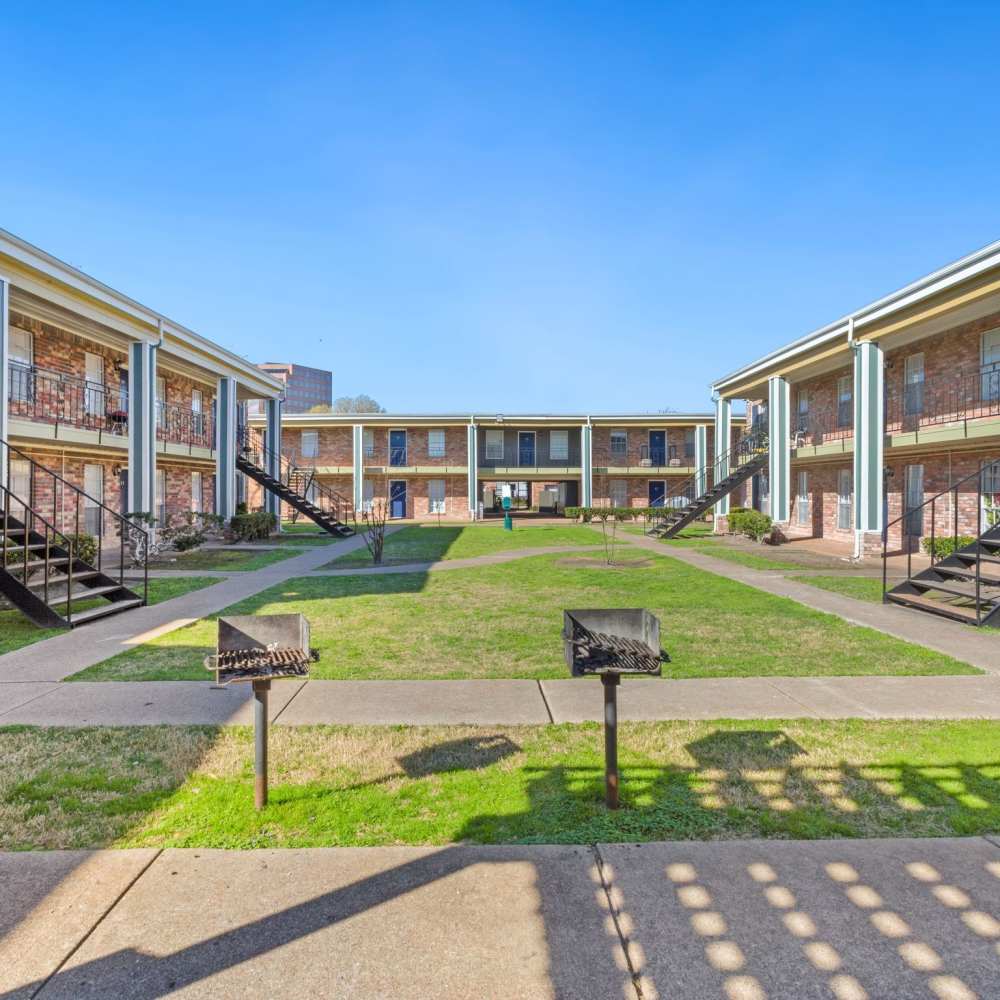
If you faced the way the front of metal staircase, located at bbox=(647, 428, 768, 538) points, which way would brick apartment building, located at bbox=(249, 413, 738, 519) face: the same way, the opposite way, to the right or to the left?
to the left

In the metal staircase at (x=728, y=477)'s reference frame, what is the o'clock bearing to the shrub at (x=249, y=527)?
The shrub is roughly at 11 o'clock from the metal staircase.

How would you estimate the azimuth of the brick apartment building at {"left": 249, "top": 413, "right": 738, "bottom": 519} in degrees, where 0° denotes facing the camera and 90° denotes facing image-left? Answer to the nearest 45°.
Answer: approximately 0°

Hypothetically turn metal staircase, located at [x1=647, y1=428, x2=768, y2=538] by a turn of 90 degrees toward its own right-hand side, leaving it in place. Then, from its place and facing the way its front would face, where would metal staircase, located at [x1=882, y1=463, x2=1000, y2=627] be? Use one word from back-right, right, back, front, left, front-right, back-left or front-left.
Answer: back

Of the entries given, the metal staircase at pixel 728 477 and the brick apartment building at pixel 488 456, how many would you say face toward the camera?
1

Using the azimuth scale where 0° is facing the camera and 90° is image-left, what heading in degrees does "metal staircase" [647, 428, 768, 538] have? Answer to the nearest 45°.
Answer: approximately 90°

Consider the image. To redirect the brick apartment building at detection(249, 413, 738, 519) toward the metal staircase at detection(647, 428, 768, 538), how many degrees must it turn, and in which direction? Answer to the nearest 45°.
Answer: approximately 45° to its left

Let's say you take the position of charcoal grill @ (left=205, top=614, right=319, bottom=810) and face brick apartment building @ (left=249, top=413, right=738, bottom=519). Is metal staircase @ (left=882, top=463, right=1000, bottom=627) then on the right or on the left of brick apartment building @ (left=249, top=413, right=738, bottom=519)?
right

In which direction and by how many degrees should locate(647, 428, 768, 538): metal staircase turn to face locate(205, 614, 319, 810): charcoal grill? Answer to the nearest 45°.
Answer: approximately 90° to its left

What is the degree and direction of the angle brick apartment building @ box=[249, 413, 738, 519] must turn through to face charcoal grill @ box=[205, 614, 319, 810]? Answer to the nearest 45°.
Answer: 0° — it already faces it

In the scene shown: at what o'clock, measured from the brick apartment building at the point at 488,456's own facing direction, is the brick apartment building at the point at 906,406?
the brick apartment building at the point at 906,406 is roughly at 11 o'clock from the brick apartment building at the point at 488,456.
